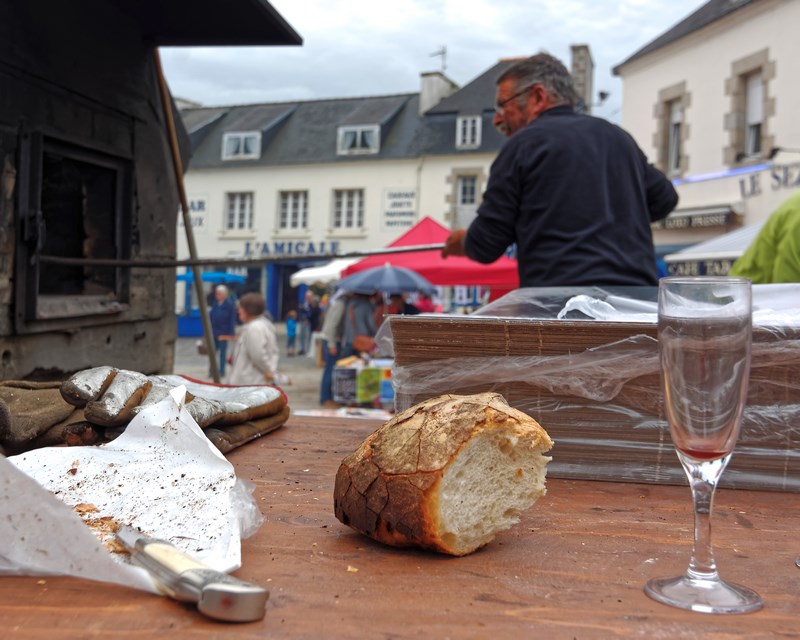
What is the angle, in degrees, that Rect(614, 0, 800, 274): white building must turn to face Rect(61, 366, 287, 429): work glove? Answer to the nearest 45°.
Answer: approximately 45° to its left

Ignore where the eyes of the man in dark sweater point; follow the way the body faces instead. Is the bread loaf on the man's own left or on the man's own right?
on the man's own left

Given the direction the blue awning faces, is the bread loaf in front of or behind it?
in front

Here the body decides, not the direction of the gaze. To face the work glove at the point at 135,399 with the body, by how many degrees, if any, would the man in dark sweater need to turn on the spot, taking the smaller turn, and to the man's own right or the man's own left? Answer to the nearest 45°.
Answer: approximately 90° to the man's own left

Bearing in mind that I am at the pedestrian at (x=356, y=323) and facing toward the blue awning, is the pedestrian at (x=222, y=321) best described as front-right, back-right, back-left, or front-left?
front-left

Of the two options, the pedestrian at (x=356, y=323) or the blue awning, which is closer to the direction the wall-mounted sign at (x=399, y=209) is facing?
the pedestrian

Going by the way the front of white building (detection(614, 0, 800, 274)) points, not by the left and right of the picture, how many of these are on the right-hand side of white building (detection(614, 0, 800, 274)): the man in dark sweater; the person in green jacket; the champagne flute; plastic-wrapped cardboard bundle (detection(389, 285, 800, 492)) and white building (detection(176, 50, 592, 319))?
1

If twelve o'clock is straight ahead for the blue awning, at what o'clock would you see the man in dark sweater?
The man in dark sweater is roughly at 12 o'clock from the blue awning.

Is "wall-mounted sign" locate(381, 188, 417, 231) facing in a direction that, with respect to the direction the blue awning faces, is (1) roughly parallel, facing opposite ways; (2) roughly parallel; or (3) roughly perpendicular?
roughly parallel

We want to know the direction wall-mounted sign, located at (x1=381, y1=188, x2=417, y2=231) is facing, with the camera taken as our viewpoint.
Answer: facing the viewer

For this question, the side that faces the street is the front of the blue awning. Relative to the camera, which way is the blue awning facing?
toward the camera

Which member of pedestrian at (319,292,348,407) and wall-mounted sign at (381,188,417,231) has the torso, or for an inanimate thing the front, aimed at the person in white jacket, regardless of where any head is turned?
the wall-mounted sign

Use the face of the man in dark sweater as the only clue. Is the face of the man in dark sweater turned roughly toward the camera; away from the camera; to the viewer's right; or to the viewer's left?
to the viewer's left

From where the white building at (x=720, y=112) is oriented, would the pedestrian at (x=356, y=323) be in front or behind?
in front
